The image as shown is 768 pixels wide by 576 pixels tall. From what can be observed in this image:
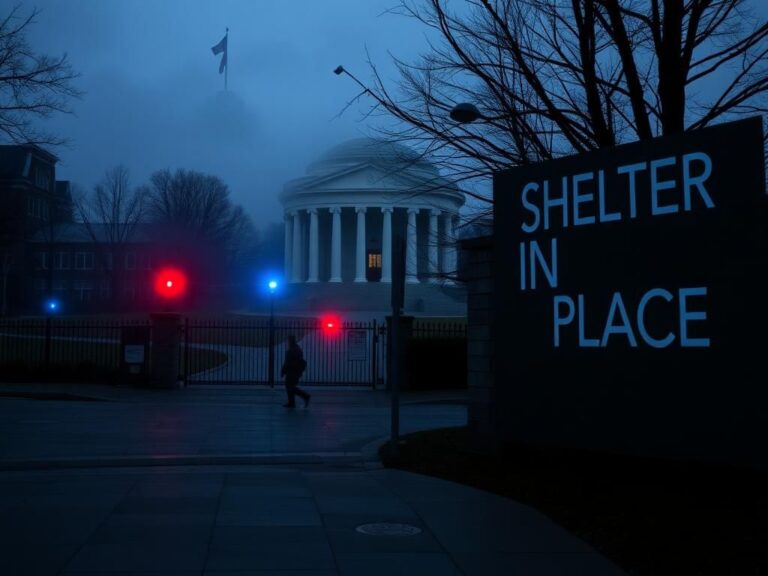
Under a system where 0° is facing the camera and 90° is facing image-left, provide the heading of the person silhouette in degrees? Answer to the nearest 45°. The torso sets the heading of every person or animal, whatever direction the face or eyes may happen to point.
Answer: approximately 90°

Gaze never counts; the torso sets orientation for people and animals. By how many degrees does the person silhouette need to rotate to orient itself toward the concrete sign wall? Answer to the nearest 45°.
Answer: approximately 90° to its left

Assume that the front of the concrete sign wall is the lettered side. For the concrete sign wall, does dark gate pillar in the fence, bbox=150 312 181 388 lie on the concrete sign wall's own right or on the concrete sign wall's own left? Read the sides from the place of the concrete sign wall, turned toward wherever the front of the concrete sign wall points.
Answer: on the concrete sign wall's own right

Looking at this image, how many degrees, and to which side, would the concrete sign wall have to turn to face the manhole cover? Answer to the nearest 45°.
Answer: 0° — it already faces it

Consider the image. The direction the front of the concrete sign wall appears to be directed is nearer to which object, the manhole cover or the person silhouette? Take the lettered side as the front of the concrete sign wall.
the manhole cover

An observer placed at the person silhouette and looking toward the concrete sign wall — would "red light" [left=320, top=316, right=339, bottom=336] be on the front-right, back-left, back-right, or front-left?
back-left

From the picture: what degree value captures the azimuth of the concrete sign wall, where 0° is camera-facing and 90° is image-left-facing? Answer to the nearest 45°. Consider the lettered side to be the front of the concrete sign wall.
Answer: approximately 45°

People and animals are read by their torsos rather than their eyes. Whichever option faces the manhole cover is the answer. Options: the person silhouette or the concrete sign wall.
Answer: the concrete sign wall

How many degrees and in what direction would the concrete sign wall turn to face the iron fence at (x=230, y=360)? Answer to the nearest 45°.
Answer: approximately 90° to its right
